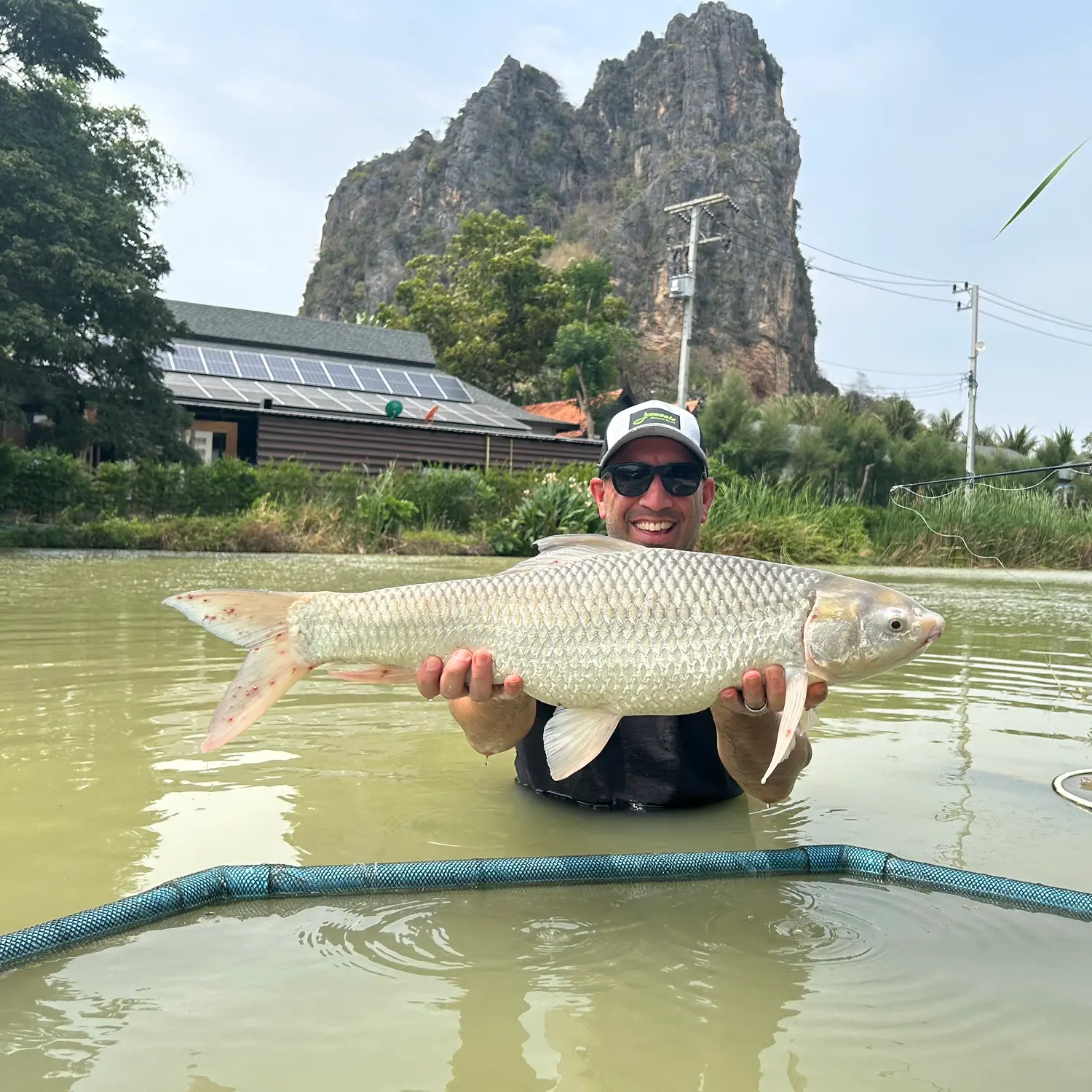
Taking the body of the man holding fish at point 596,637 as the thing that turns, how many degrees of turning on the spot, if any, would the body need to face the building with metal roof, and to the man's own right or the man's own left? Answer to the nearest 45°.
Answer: approximately 180°

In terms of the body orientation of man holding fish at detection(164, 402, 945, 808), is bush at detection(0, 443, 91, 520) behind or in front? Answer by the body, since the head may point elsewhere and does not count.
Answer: behind

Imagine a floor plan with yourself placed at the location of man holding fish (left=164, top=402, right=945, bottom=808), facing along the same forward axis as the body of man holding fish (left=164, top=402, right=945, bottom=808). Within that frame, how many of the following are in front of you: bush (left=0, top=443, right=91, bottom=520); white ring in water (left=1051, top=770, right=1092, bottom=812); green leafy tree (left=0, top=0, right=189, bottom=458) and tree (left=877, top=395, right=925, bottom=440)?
0

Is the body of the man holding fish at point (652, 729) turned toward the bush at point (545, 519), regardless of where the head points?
no

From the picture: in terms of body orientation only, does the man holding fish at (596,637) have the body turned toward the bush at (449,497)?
no

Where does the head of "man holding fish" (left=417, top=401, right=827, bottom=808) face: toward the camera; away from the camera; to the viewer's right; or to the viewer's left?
toward the camera

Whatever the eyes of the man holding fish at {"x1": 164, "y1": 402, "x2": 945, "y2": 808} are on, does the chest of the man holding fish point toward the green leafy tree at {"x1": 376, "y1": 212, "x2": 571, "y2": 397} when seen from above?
no

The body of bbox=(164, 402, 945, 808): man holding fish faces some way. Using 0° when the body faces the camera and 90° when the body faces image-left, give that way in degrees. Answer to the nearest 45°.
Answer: approximately 0°

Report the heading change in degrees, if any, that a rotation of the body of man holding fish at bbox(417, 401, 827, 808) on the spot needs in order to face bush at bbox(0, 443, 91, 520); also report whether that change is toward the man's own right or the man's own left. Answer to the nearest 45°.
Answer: approximately 135° to the man's own right

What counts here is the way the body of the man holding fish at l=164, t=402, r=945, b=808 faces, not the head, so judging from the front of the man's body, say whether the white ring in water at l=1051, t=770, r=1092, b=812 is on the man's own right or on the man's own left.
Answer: on the man's own left

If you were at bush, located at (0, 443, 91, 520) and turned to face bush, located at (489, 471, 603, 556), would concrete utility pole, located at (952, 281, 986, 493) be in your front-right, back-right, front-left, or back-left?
front-left

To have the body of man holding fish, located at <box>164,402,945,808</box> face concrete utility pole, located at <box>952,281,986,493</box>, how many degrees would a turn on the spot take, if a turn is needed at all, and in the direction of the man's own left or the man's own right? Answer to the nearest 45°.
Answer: approximately 180°

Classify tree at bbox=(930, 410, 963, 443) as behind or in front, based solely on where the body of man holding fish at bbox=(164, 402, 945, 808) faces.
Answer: behind

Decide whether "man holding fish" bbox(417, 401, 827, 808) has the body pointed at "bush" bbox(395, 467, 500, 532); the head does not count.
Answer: no
